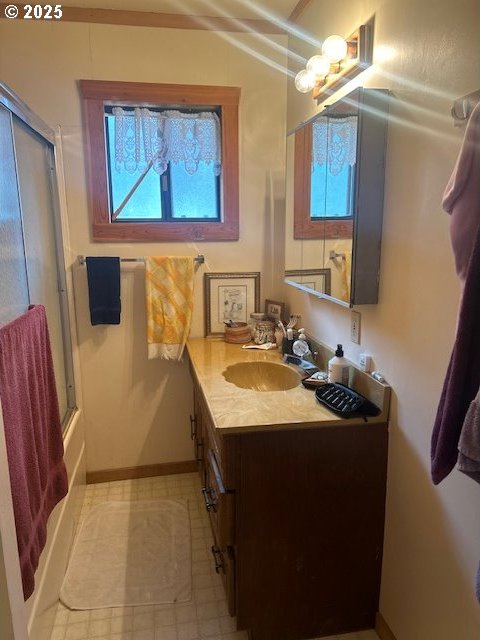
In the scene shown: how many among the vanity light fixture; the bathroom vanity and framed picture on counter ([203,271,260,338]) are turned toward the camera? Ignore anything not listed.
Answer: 1

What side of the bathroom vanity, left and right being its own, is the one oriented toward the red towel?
front

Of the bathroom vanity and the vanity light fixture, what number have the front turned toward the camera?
0

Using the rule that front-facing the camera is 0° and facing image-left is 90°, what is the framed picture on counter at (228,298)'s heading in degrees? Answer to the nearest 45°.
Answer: approximately 0°

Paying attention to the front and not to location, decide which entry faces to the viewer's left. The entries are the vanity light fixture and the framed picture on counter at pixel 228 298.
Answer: the vanity light fixture

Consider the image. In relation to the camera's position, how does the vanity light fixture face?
facing to the left of the viewer

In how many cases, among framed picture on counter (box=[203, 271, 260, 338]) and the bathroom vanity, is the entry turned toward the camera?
1

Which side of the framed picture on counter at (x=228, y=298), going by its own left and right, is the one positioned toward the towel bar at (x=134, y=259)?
right

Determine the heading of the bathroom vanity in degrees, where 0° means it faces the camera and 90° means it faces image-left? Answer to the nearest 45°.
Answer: approximately 90°
